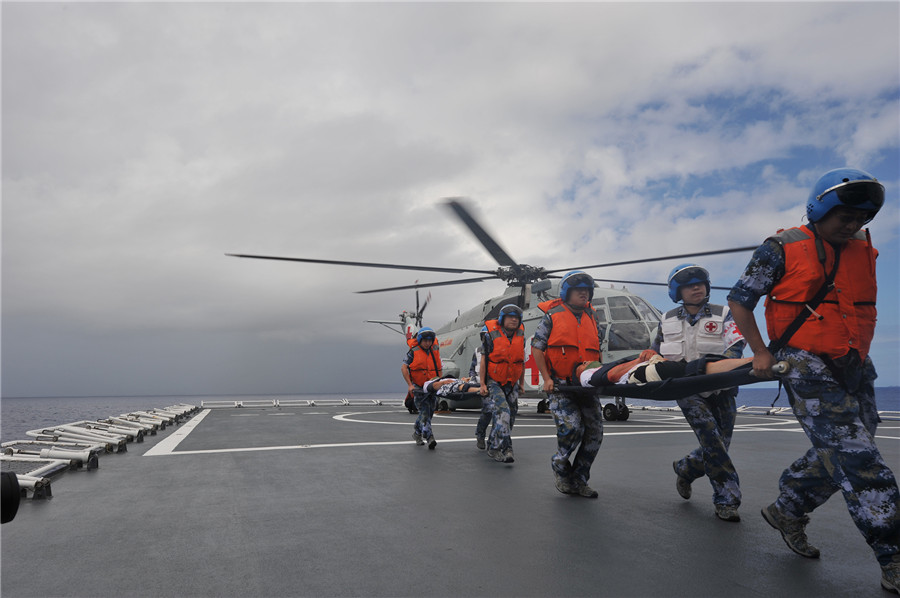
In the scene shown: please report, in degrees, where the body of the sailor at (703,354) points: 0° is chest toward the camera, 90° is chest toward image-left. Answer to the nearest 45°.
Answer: approximately 315°

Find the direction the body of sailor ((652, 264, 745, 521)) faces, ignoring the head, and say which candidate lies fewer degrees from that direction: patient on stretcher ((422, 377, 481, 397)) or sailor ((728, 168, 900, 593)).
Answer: the sailor

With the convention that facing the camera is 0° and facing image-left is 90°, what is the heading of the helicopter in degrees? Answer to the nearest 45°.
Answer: approximately 315°

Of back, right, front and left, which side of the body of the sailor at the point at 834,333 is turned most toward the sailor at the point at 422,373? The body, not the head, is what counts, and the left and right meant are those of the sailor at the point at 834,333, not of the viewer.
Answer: back

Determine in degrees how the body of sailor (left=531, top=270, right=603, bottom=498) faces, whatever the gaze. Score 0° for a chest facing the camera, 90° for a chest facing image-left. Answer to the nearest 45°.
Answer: approximately 315°

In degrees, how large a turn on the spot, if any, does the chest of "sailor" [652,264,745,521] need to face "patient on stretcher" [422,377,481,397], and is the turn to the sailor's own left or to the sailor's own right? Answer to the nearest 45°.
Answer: approximately 180°

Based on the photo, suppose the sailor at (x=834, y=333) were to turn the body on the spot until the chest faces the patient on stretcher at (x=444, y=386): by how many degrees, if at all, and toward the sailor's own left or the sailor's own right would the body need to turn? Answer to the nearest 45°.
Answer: approximately 180°

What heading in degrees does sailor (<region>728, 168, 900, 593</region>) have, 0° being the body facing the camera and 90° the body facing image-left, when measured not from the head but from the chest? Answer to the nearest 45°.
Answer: approximately 315°

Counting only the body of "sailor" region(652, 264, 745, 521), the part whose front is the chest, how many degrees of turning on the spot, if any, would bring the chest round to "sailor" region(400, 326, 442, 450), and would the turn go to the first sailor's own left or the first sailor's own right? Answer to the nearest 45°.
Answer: approximately 180°
